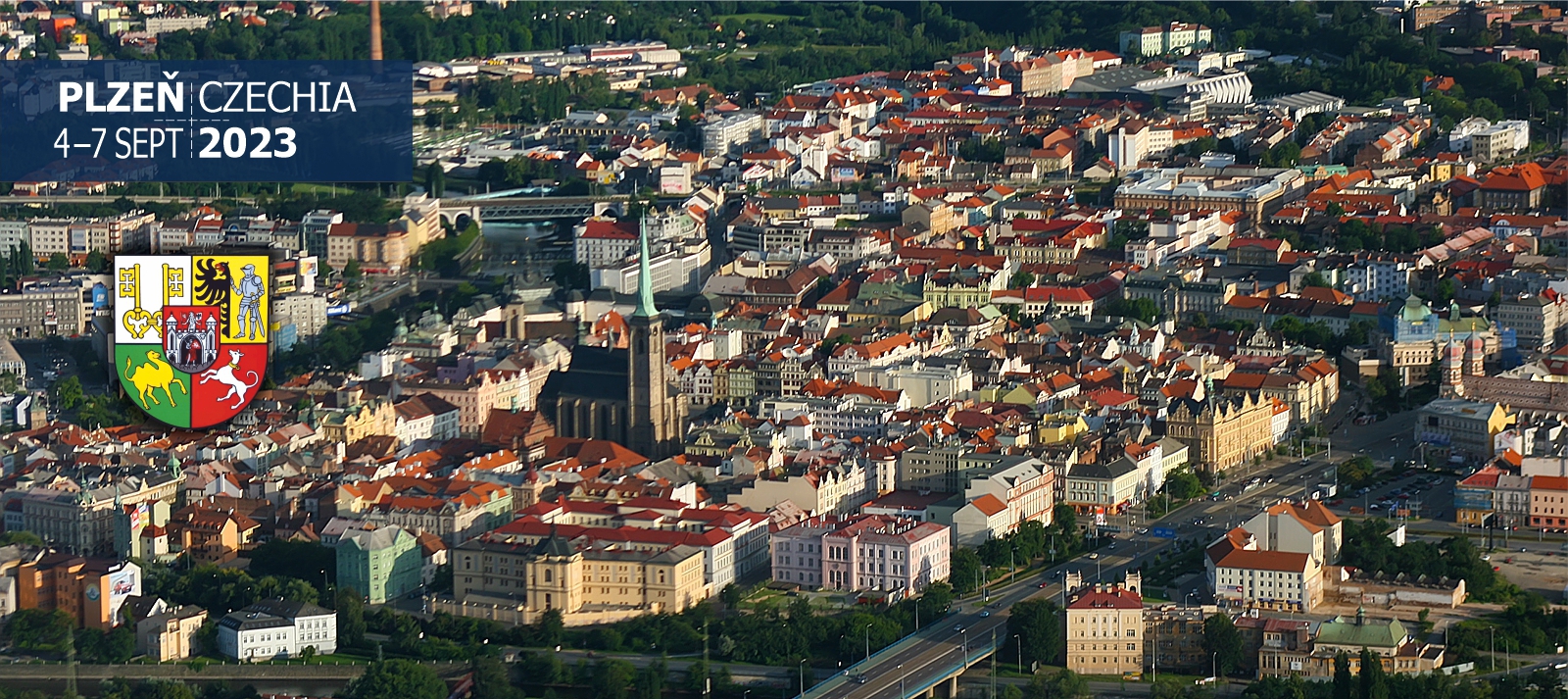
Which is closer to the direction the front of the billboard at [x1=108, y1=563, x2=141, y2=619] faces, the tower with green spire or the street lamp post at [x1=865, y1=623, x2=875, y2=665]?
the street lamp post

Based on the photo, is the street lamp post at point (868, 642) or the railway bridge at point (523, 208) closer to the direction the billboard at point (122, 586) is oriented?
the street lamp post

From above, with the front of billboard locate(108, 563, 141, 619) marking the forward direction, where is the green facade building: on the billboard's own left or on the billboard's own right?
on the billboard's own left

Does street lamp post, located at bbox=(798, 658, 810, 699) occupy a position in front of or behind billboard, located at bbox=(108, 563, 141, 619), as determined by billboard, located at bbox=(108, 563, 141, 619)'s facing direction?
in front

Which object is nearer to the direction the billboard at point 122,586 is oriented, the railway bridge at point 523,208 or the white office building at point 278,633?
the white office building

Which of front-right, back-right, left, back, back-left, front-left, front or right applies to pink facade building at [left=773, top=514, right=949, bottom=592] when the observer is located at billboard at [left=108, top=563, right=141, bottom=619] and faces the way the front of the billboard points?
front-left

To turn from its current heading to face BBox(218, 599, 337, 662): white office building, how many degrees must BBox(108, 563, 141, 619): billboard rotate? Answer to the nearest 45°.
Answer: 0° — it already faces it

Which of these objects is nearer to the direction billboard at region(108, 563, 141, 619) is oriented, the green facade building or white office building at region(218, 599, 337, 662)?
the white office building

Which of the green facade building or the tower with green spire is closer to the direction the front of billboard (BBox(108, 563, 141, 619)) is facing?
the green facade building

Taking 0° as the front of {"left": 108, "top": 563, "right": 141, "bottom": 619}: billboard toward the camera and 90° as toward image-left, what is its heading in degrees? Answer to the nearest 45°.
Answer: approximately 315°

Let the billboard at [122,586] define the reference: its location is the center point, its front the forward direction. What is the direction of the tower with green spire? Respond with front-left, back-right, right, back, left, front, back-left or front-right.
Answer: left
